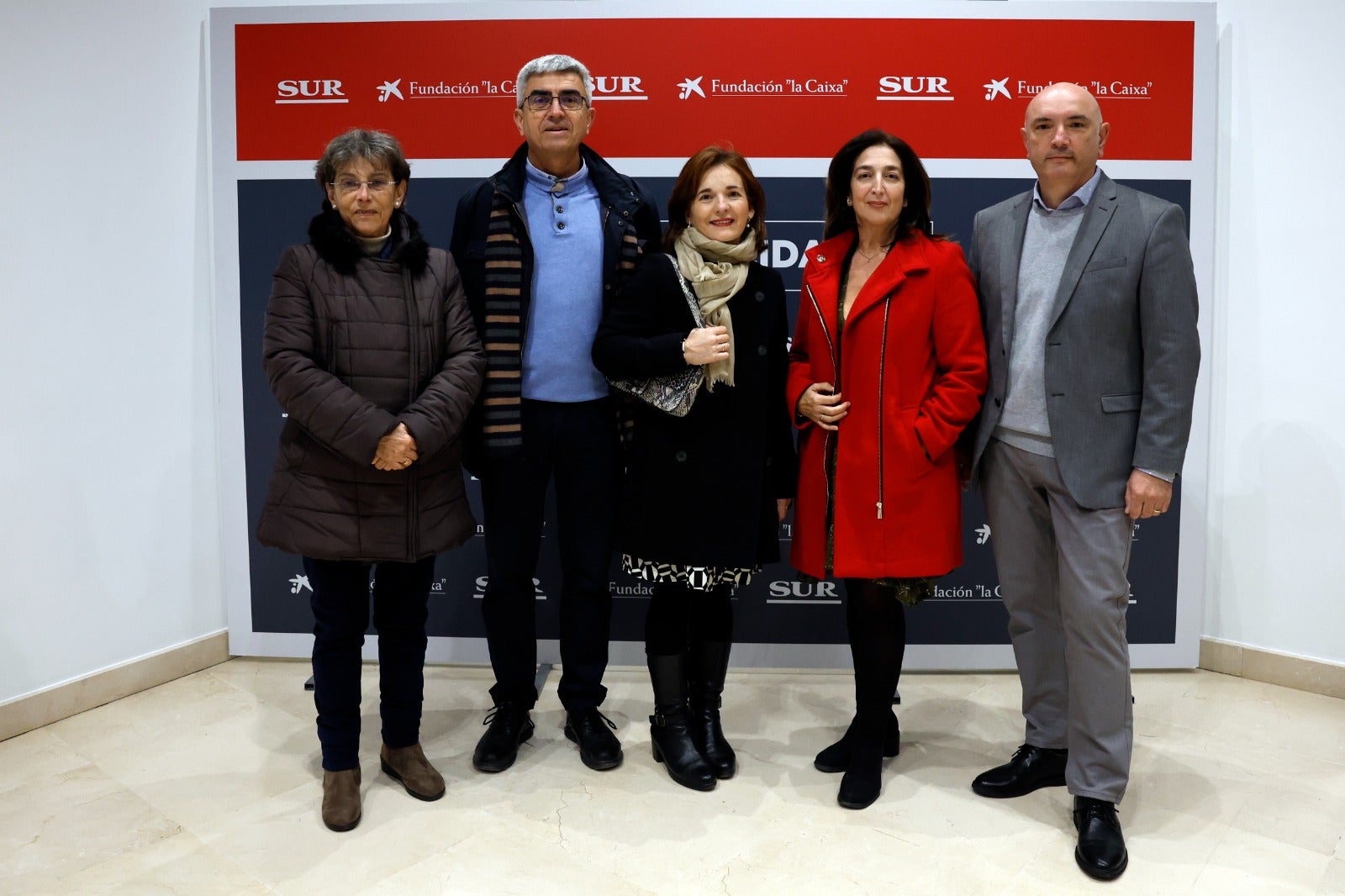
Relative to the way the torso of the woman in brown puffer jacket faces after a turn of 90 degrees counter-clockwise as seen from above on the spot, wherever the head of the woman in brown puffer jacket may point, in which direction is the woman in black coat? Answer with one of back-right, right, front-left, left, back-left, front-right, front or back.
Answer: front

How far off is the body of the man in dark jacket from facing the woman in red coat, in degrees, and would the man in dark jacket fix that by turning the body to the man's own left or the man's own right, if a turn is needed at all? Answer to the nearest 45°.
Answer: approximately 45° to the man's own left

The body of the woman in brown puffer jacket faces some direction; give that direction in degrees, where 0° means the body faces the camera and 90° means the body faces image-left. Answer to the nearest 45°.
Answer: approximately 0°

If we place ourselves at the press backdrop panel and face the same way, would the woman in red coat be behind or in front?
in front

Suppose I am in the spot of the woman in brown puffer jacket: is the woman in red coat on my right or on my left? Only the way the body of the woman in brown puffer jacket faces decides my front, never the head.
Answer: on my left

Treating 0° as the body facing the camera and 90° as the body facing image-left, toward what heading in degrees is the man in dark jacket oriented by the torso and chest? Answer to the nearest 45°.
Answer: approximately 0°

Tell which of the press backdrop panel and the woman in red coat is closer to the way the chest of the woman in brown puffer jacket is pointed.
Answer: the woman in red coat
